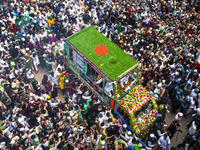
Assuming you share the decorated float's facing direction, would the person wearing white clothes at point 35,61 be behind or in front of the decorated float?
behind

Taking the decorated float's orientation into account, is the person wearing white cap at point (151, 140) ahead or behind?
ahead

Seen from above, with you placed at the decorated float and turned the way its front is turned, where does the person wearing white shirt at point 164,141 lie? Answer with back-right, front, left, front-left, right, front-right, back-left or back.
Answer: front

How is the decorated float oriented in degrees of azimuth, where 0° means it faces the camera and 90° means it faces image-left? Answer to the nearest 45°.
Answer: approximately 315°
